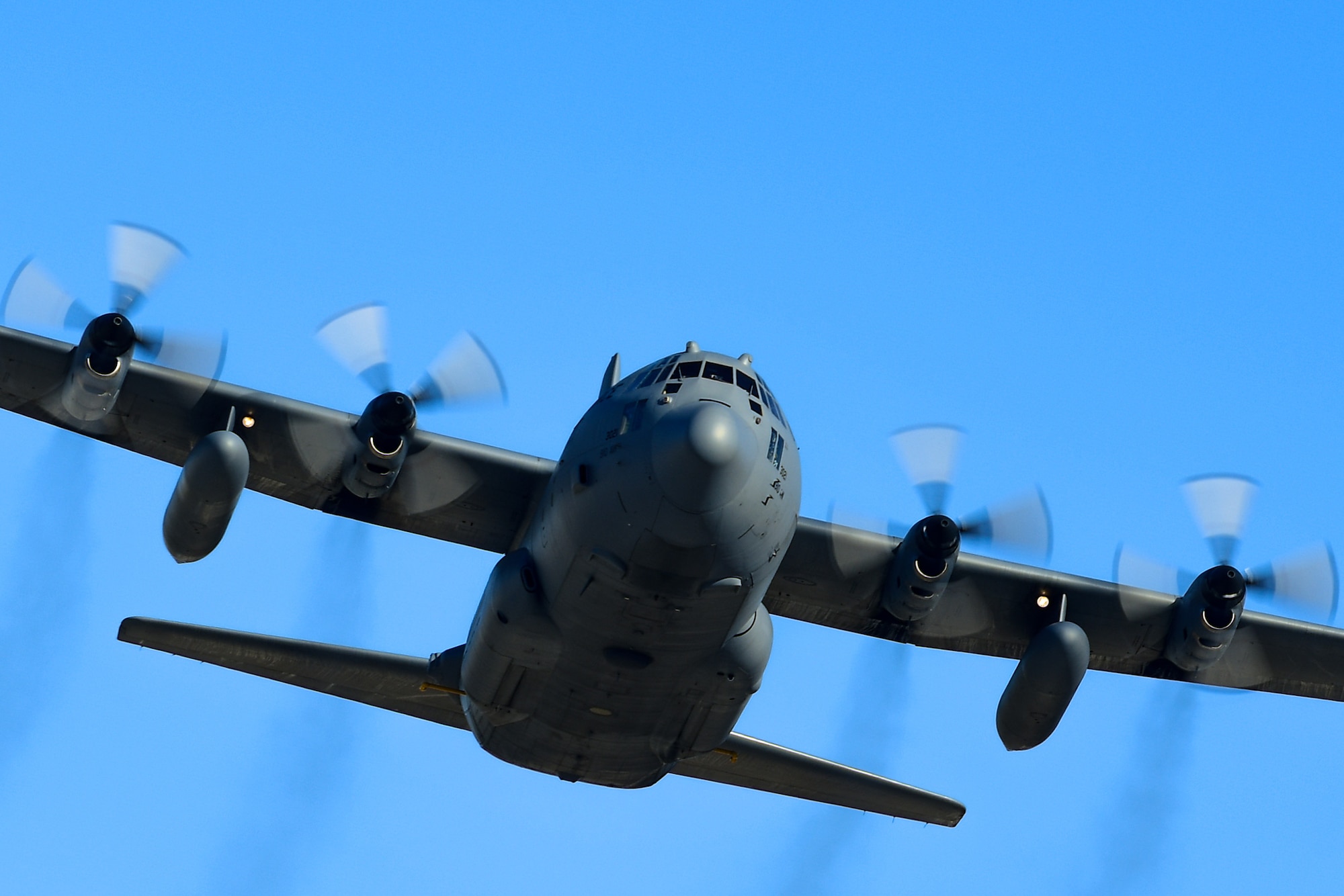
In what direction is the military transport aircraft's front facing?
toward the camera
